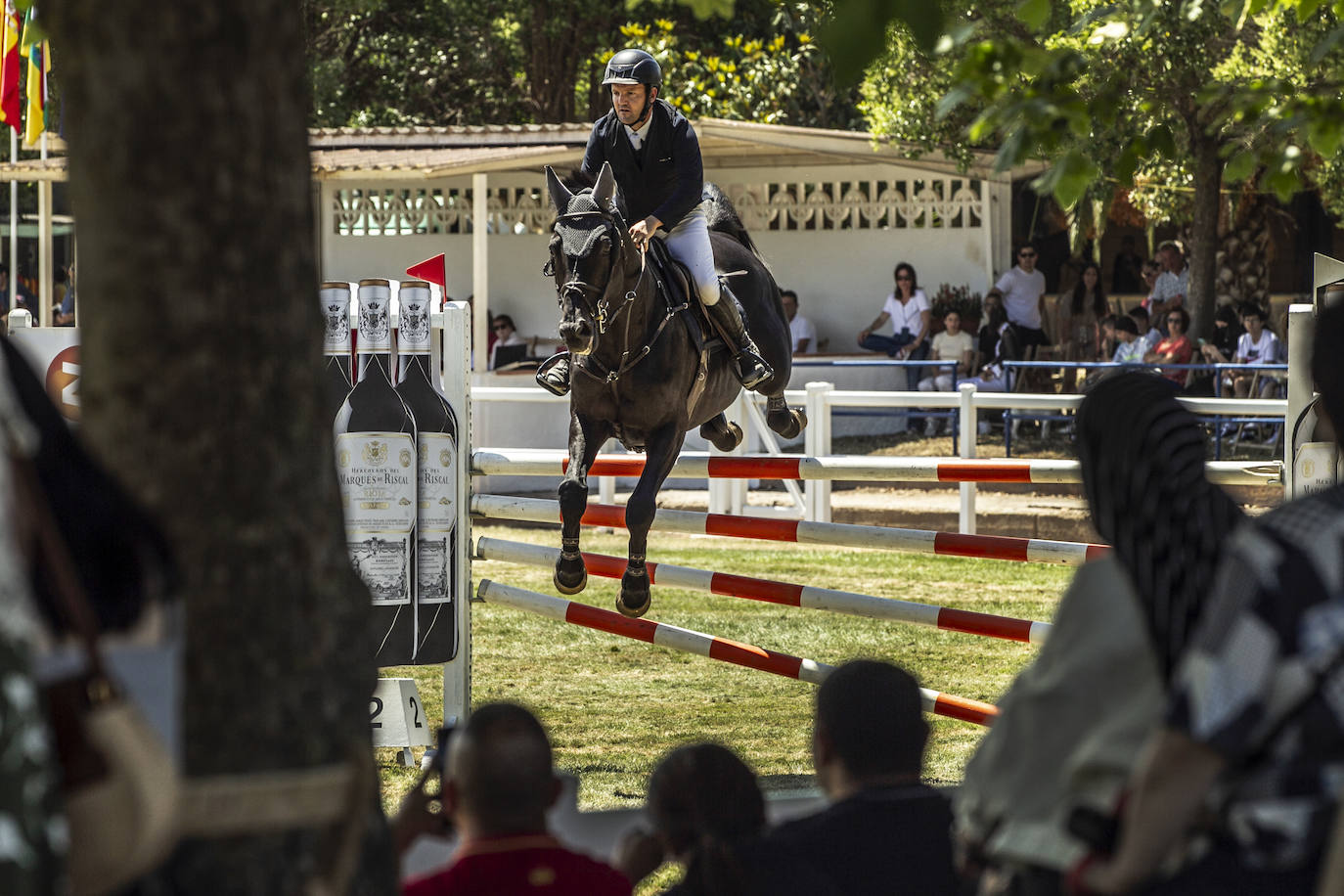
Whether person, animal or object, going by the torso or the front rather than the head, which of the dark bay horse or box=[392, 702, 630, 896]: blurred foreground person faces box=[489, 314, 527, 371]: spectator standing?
the blurred foreground person

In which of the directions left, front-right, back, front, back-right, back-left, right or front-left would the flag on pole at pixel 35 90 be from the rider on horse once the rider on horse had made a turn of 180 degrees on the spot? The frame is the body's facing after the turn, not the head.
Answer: left

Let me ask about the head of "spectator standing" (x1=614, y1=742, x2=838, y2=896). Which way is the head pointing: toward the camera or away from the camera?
away from the camera

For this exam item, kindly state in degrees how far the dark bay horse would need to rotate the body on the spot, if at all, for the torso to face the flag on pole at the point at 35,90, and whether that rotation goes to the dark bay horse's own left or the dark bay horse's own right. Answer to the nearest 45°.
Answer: approximately 90° to the dark bay horse's own right

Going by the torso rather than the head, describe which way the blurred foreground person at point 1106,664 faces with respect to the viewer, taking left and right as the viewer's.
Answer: facing away from the viewer and to the left of the viewer

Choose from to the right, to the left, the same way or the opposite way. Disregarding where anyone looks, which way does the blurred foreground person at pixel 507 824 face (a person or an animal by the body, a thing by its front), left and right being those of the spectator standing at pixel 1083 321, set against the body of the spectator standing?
the opposite way

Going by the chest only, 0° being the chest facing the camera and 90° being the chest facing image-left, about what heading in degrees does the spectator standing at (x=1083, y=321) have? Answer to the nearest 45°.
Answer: approximately 0°

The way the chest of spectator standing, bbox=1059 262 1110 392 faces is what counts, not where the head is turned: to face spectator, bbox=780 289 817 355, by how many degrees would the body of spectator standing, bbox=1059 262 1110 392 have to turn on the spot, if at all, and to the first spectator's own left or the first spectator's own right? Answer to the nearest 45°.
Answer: approximately 90° to the first spectator's own right

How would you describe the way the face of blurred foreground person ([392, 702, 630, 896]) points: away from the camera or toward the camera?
away from the camera

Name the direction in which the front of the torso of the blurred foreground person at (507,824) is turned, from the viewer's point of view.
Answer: away from the camera

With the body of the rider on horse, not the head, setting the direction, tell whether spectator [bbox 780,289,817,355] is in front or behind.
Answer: behind
